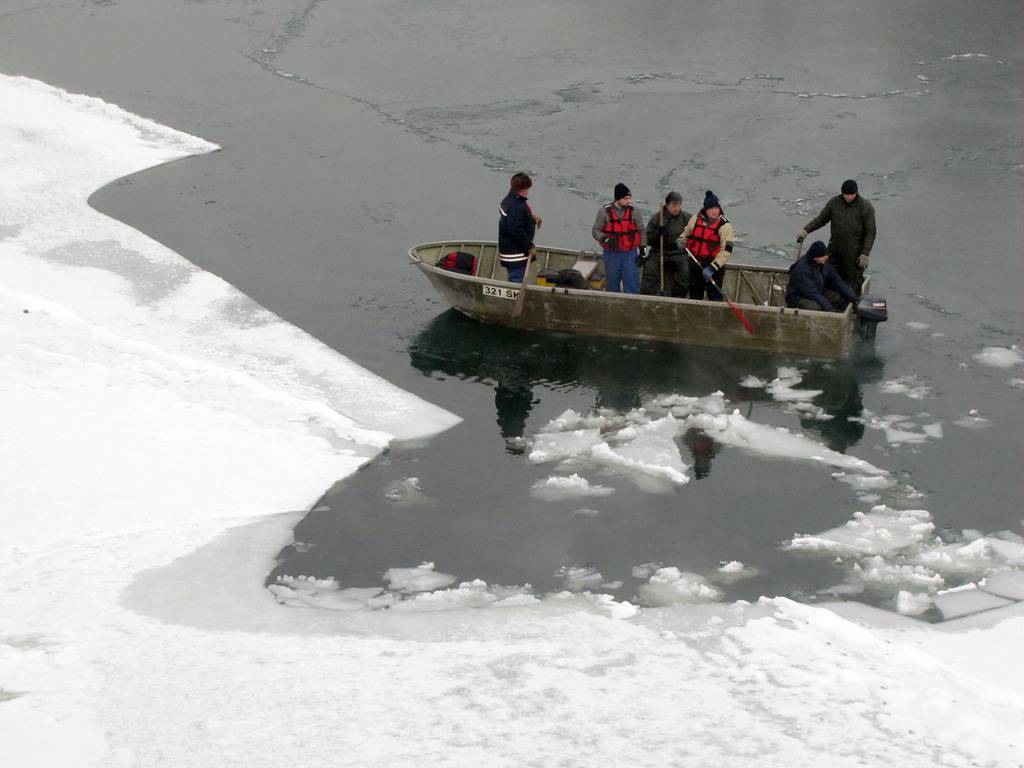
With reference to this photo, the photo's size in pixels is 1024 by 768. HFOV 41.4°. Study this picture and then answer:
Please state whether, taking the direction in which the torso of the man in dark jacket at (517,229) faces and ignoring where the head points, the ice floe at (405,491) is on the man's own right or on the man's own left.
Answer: on the man's own right

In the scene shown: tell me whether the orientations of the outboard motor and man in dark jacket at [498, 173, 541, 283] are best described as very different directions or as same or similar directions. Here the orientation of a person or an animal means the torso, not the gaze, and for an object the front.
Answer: very different directions

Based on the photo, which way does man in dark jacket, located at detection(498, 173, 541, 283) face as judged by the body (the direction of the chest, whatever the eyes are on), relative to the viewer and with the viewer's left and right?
facing to the right of the viewer

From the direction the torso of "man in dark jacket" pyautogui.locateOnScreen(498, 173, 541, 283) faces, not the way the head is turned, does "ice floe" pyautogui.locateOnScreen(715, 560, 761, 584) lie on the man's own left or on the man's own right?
on the man's own right

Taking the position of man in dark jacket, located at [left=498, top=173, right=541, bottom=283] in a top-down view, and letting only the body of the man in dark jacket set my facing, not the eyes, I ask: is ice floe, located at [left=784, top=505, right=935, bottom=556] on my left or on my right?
on my right

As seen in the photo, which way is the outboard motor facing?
to the viewer's left

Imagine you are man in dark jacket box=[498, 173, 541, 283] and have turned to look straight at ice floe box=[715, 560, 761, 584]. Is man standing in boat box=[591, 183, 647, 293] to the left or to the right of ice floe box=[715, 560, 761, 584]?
left

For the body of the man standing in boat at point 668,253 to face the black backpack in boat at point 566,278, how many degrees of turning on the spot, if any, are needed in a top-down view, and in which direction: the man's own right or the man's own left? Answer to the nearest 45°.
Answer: approximately 90° to the man's own right

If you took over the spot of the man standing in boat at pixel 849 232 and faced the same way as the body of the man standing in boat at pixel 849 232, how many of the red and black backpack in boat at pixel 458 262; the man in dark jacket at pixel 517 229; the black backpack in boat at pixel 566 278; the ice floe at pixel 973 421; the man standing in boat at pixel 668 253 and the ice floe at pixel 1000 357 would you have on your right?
4

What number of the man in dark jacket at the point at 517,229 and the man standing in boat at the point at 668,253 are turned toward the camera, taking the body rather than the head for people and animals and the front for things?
1

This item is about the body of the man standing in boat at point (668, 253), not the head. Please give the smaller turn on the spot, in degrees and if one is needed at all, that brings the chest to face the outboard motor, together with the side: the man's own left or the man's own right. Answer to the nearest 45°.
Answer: approximately 90° to the man's own left

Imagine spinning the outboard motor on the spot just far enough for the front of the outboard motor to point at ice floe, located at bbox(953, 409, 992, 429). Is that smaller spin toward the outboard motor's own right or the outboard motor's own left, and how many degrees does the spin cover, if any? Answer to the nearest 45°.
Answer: approximately 135° to the outboard motor's own left

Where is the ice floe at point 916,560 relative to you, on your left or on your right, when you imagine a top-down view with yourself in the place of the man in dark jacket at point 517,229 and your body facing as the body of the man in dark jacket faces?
on your right

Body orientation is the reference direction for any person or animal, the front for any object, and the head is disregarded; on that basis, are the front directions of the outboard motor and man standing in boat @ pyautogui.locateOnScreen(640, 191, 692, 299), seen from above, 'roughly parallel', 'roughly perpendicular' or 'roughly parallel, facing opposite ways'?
roughly perpendicular

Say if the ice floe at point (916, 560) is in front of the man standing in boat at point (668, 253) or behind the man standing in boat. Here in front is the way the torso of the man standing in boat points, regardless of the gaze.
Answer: in front

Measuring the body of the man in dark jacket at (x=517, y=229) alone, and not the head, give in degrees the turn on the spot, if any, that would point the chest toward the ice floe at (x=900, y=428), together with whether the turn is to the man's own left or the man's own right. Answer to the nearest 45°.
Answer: approximately 45° to the man's own right

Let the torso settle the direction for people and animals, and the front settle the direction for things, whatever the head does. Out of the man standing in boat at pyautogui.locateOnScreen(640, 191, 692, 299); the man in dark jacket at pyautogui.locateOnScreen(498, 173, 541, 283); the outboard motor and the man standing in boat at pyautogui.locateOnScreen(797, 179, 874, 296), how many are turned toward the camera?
2
